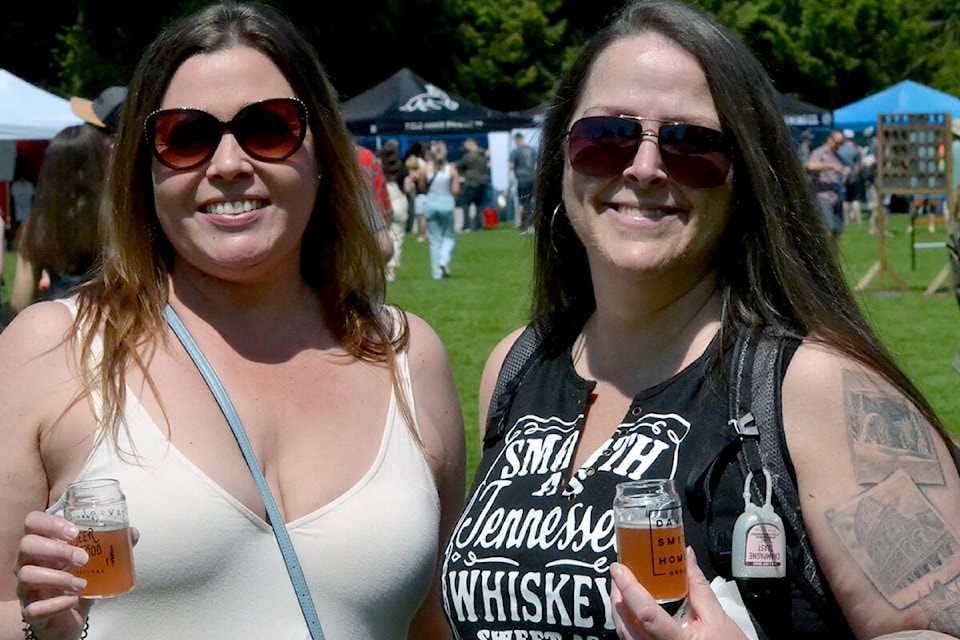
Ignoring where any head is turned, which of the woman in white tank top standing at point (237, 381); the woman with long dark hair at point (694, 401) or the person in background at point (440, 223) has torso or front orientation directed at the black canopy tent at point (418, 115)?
the person in background

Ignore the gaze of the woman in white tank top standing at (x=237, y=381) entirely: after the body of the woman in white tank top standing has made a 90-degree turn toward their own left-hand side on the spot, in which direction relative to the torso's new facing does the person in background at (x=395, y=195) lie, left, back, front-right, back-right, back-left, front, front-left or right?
left

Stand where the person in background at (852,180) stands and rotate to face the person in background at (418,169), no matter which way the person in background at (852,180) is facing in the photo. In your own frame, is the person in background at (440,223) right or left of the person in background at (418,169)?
left

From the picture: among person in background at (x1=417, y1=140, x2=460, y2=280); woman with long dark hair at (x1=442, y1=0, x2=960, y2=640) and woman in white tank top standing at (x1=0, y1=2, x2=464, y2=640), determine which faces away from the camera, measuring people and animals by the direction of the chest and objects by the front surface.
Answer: the person in background

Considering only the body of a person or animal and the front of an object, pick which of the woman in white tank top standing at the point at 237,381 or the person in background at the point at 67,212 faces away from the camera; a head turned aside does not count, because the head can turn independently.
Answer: the person in background

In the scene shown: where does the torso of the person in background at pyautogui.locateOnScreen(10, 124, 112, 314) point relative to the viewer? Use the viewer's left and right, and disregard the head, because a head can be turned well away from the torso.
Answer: facing away from the viewer

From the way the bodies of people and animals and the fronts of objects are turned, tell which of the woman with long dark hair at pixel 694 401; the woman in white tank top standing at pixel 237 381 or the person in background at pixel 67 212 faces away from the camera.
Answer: the person in background

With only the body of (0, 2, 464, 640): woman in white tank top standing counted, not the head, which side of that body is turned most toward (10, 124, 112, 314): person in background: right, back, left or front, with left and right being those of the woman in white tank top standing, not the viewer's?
back

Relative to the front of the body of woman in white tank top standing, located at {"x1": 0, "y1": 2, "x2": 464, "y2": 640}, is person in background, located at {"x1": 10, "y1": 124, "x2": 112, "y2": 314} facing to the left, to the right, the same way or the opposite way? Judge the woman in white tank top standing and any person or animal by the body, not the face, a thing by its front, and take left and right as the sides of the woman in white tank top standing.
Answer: the opposite way

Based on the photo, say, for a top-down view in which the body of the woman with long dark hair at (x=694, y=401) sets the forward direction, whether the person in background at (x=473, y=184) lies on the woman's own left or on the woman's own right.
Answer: on the woman's own right
